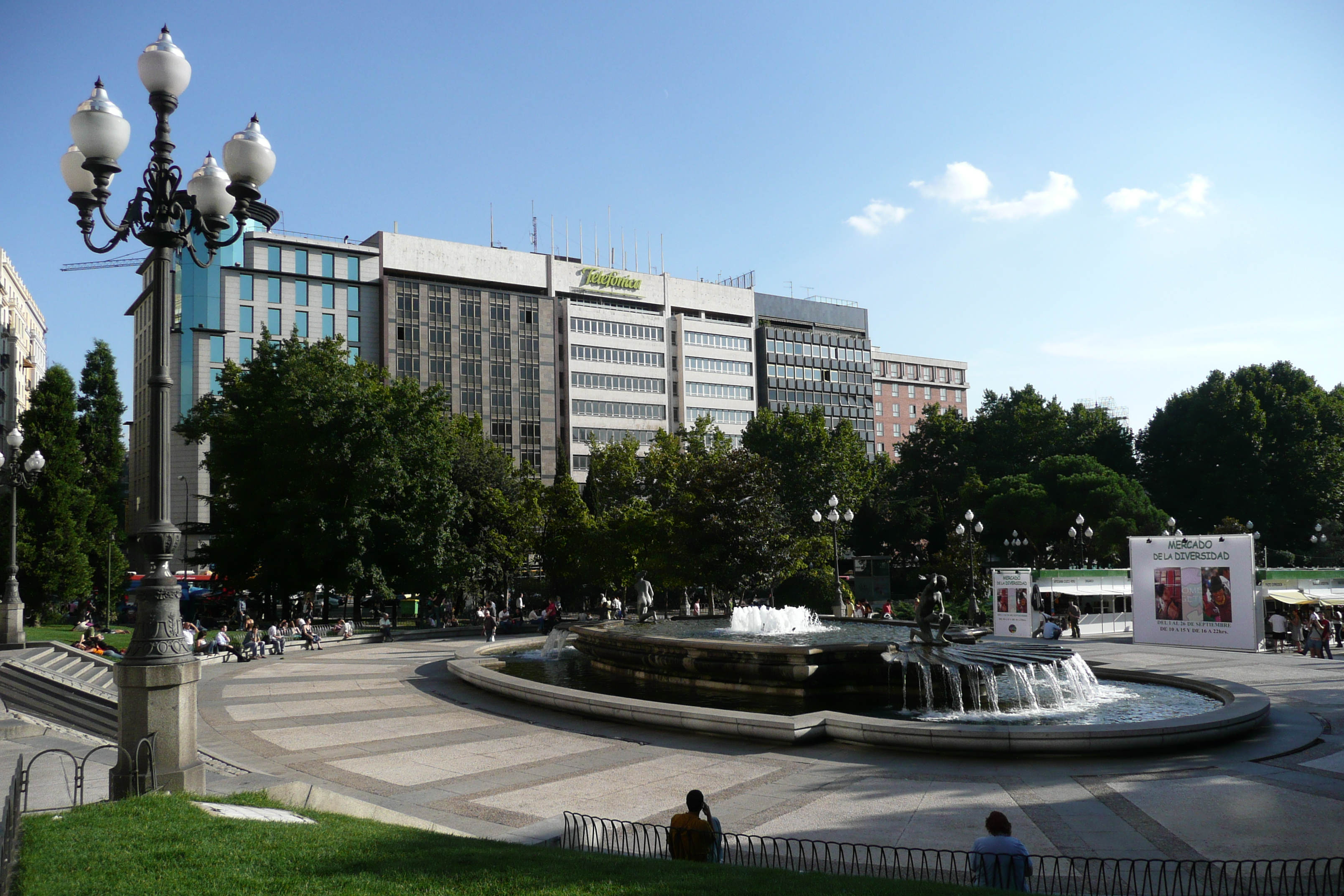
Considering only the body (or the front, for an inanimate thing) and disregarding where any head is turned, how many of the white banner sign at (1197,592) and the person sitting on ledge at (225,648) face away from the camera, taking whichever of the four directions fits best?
0

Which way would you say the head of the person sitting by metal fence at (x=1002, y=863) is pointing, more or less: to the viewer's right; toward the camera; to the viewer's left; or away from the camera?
away from the camera

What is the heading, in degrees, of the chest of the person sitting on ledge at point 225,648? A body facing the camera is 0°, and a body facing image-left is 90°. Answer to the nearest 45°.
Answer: approximately 270°

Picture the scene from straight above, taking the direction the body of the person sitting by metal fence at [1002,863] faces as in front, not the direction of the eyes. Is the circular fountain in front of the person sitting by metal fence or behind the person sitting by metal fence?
in front

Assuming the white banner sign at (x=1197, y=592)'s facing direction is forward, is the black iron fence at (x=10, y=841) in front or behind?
in front

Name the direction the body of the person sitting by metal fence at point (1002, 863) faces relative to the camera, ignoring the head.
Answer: away from the camera

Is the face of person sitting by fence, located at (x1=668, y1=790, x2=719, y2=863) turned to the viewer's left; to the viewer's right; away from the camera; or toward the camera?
away from the camera

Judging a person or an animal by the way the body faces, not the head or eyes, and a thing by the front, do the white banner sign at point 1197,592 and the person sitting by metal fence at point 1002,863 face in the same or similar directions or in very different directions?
very different directions

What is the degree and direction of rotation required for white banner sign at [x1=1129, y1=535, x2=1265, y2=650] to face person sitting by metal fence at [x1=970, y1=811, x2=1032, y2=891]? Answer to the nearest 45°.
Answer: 0° — it already faces them

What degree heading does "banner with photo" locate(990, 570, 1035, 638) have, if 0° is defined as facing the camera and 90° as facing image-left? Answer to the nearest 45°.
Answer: approximately 0°
